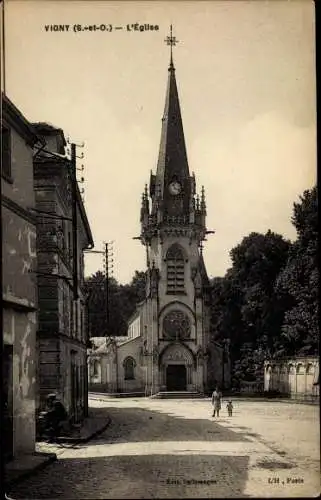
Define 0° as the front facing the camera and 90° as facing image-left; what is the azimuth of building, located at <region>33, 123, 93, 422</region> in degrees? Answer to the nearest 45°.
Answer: approximately 270°

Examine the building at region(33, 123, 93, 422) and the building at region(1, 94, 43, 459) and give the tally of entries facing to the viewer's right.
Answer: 2

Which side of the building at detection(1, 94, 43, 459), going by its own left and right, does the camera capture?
right

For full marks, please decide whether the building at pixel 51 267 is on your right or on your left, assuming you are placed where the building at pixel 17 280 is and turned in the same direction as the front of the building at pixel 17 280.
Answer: on your left

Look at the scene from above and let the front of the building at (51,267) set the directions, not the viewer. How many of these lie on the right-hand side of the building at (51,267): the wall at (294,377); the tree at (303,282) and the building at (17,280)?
1
